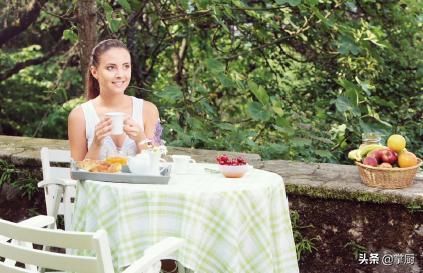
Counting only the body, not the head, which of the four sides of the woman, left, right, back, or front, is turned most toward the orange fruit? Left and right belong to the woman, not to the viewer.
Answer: left

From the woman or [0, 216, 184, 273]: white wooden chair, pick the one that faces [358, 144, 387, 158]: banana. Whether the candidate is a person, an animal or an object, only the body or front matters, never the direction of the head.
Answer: the white wooden chair

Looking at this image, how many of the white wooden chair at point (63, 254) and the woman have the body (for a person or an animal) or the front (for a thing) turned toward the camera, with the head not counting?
1

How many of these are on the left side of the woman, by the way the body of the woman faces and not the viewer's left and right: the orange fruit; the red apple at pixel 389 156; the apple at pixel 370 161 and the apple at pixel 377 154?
4

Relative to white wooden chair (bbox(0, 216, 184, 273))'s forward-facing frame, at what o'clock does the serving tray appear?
The serving tray is roughly at 11 o'clock from the white wooden chair.

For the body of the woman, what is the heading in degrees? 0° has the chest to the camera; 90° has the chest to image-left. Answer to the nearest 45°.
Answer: approximately 0°

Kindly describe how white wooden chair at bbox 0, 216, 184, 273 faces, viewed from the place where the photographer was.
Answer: facing away from the viewer and to the right of the viewer

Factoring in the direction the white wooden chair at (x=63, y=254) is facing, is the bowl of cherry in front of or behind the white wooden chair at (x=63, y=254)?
in front

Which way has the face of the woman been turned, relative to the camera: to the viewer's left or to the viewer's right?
to the viewer's right

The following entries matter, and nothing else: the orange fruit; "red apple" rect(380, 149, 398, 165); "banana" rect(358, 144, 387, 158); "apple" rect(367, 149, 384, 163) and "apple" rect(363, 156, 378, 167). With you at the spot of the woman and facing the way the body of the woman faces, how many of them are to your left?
5

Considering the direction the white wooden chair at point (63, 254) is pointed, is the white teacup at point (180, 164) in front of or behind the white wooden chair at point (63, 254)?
in front

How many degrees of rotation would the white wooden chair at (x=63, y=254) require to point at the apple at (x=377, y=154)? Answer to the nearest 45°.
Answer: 0° — it already faces it
